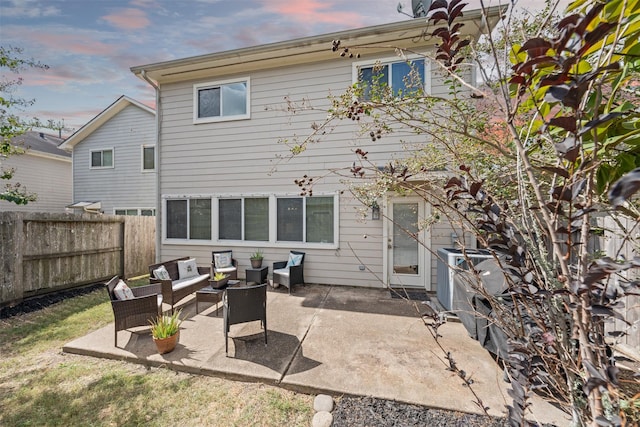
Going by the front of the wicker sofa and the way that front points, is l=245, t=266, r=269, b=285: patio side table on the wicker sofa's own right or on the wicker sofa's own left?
on the wicker sofa's own left

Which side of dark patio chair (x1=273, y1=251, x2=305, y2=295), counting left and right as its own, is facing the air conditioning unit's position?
left

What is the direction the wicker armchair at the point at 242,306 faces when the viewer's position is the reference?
facing away from the viewer and to the left of the viewer

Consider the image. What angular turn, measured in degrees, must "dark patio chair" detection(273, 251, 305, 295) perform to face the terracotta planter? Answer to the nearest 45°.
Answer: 0° — it already faces it

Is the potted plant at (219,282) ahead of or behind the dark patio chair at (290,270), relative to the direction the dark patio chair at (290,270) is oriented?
ahead

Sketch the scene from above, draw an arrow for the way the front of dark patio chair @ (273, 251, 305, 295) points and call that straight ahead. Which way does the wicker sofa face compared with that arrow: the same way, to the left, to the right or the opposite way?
to the left

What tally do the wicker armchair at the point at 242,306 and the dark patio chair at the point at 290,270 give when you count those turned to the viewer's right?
0

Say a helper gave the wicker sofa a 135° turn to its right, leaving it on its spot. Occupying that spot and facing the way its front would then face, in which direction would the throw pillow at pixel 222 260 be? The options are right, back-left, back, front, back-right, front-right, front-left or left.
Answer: back-right

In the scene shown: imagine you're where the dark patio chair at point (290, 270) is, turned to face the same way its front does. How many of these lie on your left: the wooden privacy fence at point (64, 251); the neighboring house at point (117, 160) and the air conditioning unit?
1

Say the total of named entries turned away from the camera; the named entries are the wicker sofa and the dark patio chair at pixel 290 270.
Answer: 0

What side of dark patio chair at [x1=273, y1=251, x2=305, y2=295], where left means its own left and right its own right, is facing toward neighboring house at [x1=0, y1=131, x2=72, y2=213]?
right

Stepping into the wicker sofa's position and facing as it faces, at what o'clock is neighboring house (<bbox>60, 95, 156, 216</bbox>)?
The neighboring house is roughly at 7 o'clock from the wicker sofa.

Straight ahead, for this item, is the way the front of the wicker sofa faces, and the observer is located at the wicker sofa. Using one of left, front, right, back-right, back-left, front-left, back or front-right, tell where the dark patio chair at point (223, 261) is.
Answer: left
